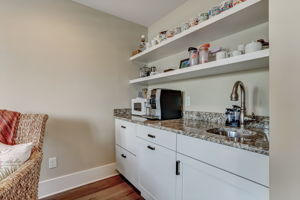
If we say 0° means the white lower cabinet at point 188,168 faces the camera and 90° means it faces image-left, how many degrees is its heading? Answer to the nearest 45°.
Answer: approximately 45°

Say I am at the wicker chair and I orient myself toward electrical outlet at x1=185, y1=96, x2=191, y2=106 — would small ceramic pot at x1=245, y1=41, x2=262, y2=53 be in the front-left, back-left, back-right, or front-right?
front-right

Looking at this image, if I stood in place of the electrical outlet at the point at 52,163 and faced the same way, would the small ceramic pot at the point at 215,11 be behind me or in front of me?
in front

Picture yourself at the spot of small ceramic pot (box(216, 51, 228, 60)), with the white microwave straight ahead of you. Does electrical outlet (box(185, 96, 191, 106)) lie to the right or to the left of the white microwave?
right

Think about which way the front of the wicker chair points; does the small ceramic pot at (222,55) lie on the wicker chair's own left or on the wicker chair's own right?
on the wicker chair's own left

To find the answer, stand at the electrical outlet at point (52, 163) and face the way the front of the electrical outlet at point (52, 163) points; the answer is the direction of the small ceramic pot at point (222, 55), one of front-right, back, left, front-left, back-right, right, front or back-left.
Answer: front

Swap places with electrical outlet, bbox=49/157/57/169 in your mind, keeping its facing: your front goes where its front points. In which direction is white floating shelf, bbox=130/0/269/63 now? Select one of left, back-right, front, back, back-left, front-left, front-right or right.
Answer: front

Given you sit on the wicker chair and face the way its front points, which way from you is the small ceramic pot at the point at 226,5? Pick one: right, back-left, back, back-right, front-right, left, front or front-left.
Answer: left

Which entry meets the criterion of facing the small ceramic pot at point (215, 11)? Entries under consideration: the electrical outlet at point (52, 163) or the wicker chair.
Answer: the electrical outlet

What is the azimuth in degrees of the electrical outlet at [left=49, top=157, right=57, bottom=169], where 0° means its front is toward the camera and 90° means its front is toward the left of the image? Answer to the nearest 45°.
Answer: approximately 315°

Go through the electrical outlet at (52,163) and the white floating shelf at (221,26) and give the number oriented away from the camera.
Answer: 0

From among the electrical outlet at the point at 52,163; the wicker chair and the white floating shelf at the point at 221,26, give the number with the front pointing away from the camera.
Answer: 0

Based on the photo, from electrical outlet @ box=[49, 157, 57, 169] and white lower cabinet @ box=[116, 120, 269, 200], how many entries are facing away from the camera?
0
